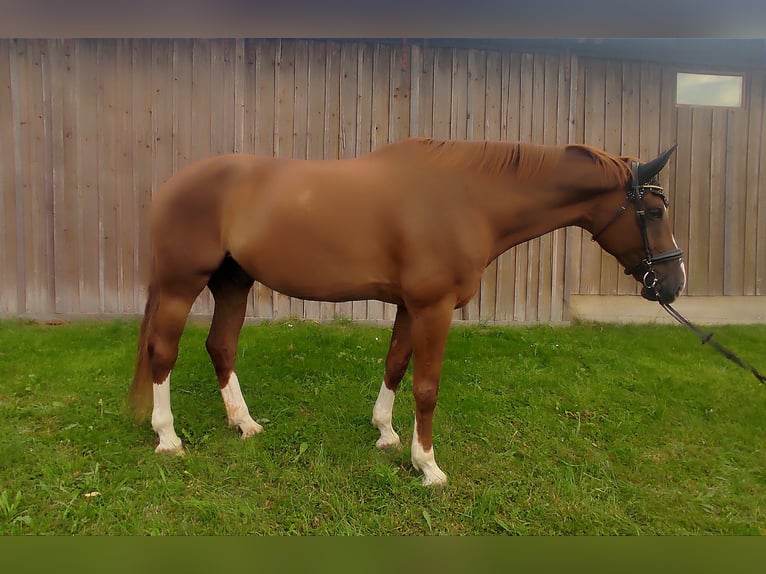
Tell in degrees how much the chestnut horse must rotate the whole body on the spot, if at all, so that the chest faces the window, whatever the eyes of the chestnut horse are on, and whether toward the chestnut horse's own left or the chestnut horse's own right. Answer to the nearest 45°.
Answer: approximately 45° to the chestnut horse's own left

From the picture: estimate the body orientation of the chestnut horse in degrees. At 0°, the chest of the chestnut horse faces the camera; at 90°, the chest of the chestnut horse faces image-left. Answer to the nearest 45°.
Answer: approximately 270°
